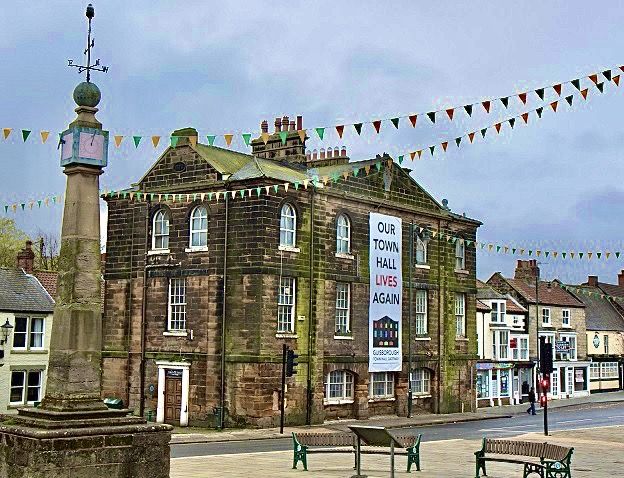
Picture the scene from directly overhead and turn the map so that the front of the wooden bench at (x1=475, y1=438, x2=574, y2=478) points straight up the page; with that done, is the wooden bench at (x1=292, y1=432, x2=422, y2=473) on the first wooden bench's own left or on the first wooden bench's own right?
on the first wooden bench's own right

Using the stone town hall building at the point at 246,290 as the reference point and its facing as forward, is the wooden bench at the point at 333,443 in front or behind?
in front

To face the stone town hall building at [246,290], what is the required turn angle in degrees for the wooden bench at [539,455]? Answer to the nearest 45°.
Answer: approximately 90° to its right

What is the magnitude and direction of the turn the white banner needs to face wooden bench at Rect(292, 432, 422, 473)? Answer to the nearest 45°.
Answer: approximately 45° to its right

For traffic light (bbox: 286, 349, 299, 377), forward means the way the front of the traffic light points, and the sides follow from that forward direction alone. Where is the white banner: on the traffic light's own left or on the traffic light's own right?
on the traffic light's own left

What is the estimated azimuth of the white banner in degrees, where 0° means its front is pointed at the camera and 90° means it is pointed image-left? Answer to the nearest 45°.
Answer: approximately 315°

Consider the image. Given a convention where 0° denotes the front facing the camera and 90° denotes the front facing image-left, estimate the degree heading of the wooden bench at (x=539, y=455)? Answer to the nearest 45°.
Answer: approximately 45°
